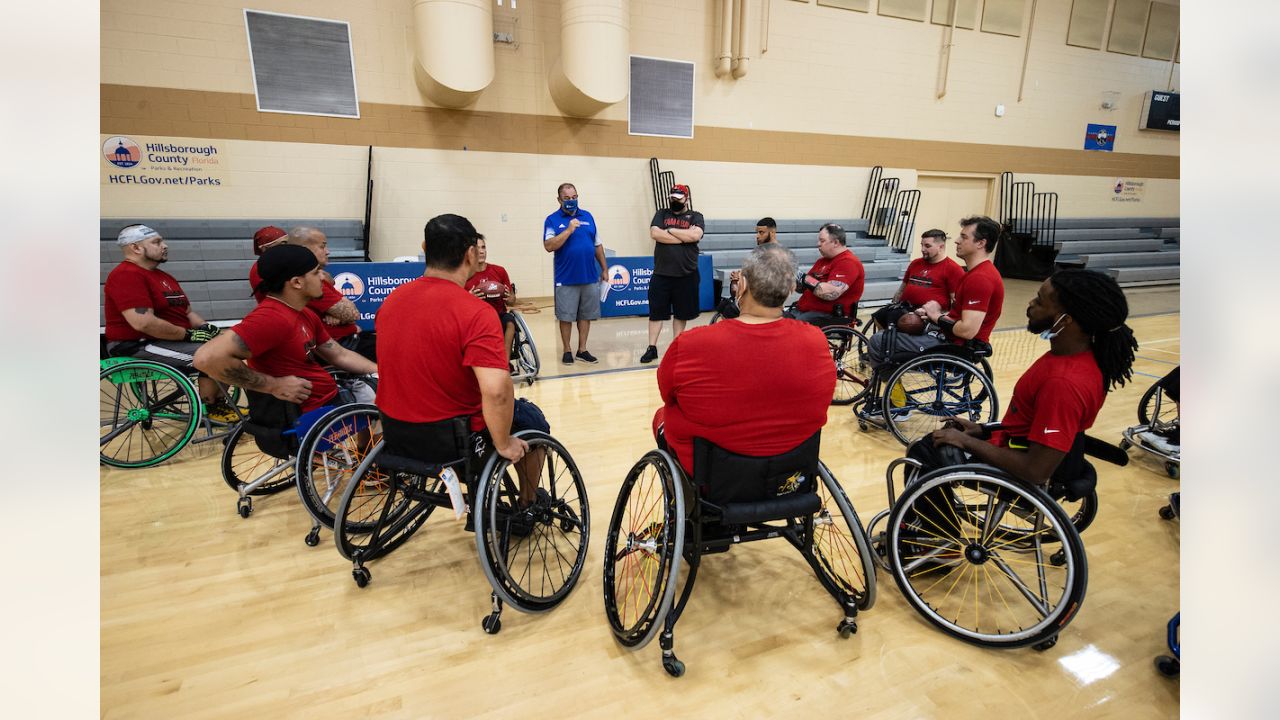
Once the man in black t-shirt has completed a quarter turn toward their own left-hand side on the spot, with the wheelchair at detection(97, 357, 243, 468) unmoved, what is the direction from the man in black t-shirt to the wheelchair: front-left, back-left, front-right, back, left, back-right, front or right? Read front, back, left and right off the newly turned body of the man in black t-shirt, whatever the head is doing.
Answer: back-right

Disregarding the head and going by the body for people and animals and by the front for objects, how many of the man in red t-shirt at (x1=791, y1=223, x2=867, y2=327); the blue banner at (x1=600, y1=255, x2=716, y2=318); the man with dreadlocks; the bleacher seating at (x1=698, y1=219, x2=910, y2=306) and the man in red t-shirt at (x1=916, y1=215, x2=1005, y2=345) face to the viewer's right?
0

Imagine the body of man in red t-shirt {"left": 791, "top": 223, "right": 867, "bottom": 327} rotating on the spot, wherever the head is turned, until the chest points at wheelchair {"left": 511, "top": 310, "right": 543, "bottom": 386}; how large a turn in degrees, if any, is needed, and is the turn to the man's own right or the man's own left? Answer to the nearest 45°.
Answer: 0° — they already face it

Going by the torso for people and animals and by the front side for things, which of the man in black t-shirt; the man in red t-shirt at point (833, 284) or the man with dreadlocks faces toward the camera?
the man in black t-shirt

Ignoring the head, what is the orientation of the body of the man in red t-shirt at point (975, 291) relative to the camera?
to the viewer's left

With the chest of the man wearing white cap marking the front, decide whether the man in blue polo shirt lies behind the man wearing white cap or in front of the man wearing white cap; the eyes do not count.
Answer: in front

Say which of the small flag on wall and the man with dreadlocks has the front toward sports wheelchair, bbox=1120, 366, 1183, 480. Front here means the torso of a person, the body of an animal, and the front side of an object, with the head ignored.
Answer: the small flag on wall

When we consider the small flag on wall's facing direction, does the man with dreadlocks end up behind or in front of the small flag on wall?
in front

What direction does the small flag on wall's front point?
toward the camera

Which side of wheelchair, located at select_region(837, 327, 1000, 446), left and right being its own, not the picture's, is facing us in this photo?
left

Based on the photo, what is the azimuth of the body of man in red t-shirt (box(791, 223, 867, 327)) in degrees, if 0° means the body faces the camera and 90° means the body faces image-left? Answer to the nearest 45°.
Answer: approximately 90°

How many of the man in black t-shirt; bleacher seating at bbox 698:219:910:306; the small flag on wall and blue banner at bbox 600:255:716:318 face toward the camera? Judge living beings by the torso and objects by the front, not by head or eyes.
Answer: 4

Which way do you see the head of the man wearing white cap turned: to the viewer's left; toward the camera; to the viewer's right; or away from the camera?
to the viewer's right

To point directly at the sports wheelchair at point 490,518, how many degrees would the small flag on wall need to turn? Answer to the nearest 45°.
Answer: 0° — it already faces it

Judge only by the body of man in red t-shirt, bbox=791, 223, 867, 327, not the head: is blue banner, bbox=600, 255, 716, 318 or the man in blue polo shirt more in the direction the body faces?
the man in blue polo shirt

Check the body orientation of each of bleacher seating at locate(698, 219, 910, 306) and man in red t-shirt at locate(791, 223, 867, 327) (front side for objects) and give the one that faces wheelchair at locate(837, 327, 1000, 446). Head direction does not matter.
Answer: the bleacher seating

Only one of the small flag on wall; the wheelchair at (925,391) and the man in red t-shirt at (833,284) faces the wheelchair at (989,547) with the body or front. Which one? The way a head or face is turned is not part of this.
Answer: the small flag on wall
